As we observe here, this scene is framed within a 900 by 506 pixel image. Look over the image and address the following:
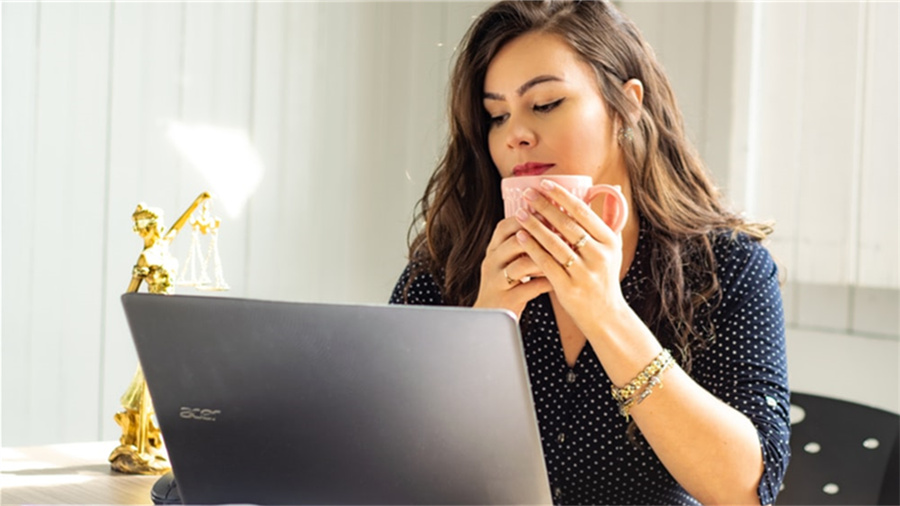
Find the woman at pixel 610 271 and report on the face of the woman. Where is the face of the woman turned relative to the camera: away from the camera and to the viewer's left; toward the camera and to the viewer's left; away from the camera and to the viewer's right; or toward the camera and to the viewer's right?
toward the camera and to the viewer's left

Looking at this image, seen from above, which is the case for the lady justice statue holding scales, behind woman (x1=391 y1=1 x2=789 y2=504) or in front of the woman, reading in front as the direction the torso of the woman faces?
in front

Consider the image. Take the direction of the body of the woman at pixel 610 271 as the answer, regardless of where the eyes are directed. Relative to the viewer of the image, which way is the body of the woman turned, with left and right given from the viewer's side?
facing the viewer and to the left of the viewer
